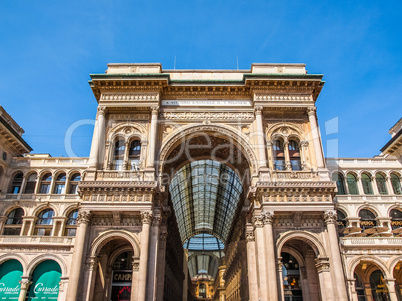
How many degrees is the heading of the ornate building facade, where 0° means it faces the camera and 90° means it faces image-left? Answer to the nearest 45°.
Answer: approximately 0°
